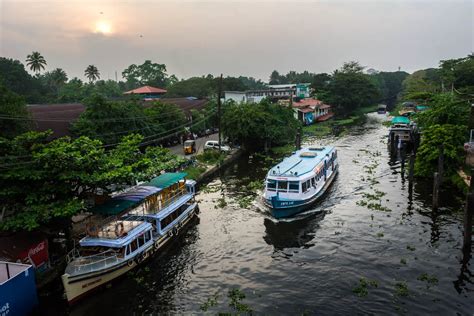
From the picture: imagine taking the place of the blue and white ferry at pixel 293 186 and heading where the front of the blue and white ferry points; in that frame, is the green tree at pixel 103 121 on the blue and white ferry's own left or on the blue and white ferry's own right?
on the blue and white ferry's own right

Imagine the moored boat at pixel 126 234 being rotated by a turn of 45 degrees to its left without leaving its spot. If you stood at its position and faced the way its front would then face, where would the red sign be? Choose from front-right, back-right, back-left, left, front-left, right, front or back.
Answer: right

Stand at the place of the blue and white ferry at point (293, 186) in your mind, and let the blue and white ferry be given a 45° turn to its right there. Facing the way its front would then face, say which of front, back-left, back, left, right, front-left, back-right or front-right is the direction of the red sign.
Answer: front-left

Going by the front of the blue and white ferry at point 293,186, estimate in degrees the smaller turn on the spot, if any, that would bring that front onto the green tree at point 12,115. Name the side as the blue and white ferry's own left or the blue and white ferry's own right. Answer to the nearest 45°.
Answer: approximately 45° to the blue and white ferry's own right

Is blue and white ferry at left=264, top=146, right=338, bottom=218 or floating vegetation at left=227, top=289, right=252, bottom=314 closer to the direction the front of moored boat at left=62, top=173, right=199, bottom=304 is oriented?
the floating vegetation

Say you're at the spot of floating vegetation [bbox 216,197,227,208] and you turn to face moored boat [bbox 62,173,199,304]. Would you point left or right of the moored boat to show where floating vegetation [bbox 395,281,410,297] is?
left

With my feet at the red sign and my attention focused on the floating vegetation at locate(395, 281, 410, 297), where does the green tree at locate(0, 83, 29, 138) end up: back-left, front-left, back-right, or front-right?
back-left

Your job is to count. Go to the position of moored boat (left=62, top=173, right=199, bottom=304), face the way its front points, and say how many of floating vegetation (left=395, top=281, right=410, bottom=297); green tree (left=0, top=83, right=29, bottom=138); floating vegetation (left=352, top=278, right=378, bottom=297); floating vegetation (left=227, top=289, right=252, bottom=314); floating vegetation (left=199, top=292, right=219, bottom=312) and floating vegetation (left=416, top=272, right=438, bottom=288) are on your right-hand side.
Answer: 1

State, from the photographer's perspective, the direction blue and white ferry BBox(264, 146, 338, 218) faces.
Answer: facing the viewer and to the left of the viewer

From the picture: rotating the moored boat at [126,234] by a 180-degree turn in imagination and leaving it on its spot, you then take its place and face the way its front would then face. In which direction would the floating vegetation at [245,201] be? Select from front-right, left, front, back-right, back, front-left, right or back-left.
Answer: front

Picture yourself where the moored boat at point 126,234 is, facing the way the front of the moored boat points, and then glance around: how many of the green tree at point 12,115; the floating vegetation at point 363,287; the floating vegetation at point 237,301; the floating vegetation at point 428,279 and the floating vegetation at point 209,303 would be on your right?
1

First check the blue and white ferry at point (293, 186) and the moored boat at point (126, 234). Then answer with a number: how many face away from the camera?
0

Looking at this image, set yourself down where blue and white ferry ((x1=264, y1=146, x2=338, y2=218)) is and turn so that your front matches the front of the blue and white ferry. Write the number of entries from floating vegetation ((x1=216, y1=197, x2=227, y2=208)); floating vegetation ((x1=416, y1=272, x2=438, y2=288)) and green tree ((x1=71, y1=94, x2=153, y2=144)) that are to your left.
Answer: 1

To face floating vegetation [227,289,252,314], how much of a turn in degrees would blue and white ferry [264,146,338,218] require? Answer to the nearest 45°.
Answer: approximately 45° to its left

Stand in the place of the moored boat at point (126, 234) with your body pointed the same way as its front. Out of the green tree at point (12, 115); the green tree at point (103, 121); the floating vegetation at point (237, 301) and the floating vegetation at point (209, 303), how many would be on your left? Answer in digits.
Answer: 2
